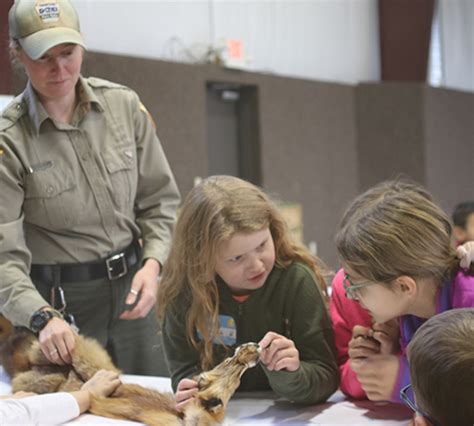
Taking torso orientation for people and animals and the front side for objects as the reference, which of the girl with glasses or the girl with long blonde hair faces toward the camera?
the girl with long blonde hair

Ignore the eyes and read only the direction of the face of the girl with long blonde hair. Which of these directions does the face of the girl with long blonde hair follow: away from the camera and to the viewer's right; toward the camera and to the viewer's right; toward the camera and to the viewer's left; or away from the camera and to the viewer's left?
toward the camera and to the viewer's right

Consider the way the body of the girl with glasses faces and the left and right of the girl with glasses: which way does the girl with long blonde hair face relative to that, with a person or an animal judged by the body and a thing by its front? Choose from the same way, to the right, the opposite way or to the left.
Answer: to the left

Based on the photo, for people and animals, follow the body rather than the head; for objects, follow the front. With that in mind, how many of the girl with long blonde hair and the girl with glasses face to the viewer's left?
1

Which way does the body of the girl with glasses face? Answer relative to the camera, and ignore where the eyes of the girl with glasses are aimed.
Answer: to the viewer's left

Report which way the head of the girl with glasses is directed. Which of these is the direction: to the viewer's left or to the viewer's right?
to the viewer's left

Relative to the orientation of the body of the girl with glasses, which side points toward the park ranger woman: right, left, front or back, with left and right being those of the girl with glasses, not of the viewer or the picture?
front

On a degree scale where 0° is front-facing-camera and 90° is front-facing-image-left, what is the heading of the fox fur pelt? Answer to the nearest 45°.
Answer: approximately 270°

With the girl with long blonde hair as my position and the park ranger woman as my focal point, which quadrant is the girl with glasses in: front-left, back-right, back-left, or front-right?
back-left

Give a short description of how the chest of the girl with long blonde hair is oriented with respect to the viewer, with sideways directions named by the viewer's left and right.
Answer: facing the viewer
